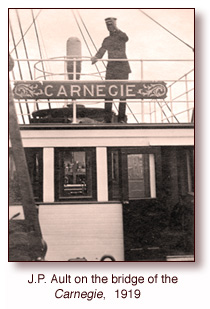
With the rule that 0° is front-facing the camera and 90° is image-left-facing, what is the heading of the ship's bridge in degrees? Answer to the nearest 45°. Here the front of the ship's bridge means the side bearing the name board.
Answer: approximately 0°
